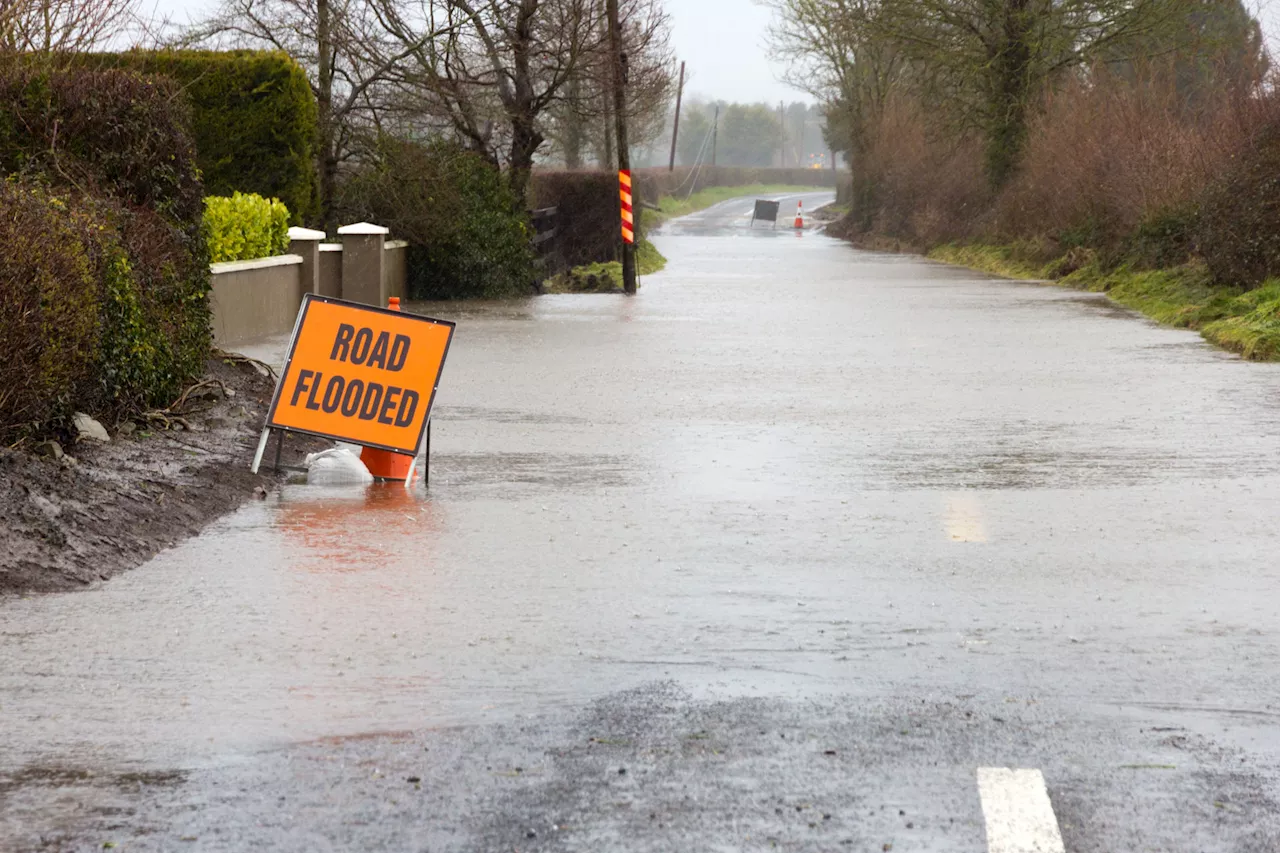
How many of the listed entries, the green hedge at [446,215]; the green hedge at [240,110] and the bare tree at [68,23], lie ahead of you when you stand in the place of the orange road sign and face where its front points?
0

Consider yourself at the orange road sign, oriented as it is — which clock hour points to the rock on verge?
The rock on verge is roughly at 3 o'clock from the orange road sign.

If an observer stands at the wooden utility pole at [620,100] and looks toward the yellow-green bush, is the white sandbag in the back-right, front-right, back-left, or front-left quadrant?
front-left

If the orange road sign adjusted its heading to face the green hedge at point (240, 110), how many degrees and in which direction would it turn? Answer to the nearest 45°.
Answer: approximately 180°

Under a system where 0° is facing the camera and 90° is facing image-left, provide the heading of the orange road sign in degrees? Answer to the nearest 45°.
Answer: approximately 0°

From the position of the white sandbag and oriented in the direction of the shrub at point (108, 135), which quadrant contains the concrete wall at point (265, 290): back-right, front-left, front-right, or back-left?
front-right

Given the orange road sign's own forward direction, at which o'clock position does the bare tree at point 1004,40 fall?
The bare tree is roughly at 7 o'clock from the orange road sign.

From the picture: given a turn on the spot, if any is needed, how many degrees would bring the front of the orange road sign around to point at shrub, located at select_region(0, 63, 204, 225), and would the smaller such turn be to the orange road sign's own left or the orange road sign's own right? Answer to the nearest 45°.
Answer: approximately 135° to the orange road sign's own right

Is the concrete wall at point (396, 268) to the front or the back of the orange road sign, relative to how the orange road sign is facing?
to the back

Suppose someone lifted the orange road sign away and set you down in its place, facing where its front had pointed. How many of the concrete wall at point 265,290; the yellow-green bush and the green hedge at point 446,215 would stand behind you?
3

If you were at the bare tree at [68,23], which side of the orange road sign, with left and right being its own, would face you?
back

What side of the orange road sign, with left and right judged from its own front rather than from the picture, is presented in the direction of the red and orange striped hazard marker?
back

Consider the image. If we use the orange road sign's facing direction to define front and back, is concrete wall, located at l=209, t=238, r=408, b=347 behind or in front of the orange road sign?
behind
